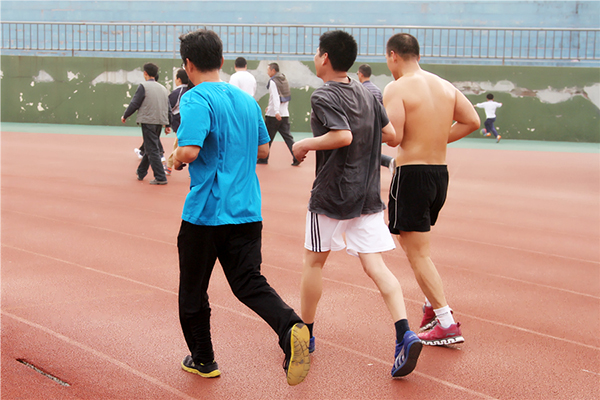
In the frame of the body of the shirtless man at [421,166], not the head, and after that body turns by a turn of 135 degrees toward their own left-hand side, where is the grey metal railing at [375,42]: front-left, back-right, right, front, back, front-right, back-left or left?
back

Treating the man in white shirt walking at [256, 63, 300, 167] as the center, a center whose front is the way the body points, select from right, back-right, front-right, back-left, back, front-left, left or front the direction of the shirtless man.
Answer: left

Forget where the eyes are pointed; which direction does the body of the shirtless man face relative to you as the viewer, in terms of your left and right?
facing away from the viewer and to the left of the viewer

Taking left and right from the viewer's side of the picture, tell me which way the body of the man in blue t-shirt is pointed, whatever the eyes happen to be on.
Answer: facing away from the viewer and to the left of the viewer

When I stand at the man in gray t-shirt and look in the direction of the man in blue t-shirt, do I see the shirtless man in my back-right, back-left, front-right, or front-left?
back-right

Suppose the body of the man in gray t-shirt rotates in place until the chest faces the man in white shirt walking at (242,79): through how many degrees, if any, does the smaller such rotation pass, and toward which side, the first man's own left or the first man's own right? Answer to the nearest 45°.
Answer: approximately 45° to the first man's own right

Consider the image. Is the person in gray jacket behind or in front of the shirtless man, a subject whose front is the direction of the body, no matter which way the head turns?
in front

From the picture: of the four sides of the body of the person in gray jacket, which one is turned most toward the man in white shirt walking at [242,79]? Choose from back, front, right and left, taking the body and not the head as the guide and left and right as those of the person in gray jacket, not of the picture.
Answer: right

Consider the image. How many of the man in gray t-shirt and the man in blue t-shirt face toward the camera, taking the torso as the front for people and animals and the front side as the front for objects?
0
